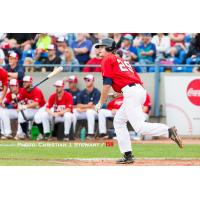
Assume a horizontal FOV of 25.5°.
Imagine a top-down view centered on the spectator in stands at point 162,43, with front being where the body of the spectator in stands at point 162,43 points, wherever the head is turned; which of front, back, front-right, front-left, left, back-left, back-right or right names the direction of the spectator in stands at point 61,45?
right

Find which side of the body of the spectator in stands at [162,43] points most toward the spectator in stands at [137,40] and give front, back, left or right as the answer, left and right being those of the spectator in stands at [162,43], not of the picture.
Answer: right

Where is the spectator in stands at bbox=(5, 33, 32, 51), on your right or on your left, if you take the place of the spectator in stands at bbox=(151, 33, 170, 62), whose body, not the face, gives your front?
on your right

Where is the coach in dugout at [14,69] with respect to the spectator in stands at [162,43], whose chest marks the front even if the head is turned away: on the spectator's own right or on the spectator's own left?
on the spectator's own right

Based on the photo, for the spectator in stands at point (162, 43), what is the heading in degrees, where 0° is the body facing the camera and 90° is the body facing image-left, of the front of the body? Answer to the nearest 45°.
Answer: approximately 0°

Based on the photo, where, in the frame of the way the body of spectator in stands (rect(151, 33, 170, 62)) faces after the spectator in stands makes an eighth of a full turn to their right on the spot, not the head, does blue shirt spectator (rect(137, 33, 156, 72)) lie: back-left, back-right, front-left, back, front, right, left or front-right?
front

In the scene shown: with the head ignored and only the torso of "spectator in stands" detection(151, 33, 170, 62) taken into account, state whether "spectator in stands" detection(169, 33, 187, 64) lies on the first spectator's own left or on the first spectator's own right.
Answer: on the first spectator's own left

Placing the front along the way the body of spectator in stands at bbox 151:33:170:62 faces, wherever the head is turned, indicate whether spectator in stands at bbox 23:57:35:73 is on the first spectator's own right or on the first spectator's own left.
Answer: on the first spectator's own right

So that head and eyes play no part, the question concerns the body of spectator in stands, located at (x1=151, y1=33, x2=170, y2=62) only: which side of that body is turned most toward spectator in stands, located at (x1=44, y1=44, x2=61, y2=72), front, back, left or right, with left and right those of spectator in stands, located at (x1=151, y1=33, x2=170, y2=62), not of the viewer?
right

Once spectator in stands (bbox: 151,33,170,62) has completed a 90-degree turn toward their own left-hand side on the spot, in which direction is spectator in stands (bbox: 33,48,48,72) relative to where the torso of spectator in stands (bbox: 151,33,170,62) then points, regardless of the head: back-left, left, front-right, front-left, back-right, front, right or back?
back
